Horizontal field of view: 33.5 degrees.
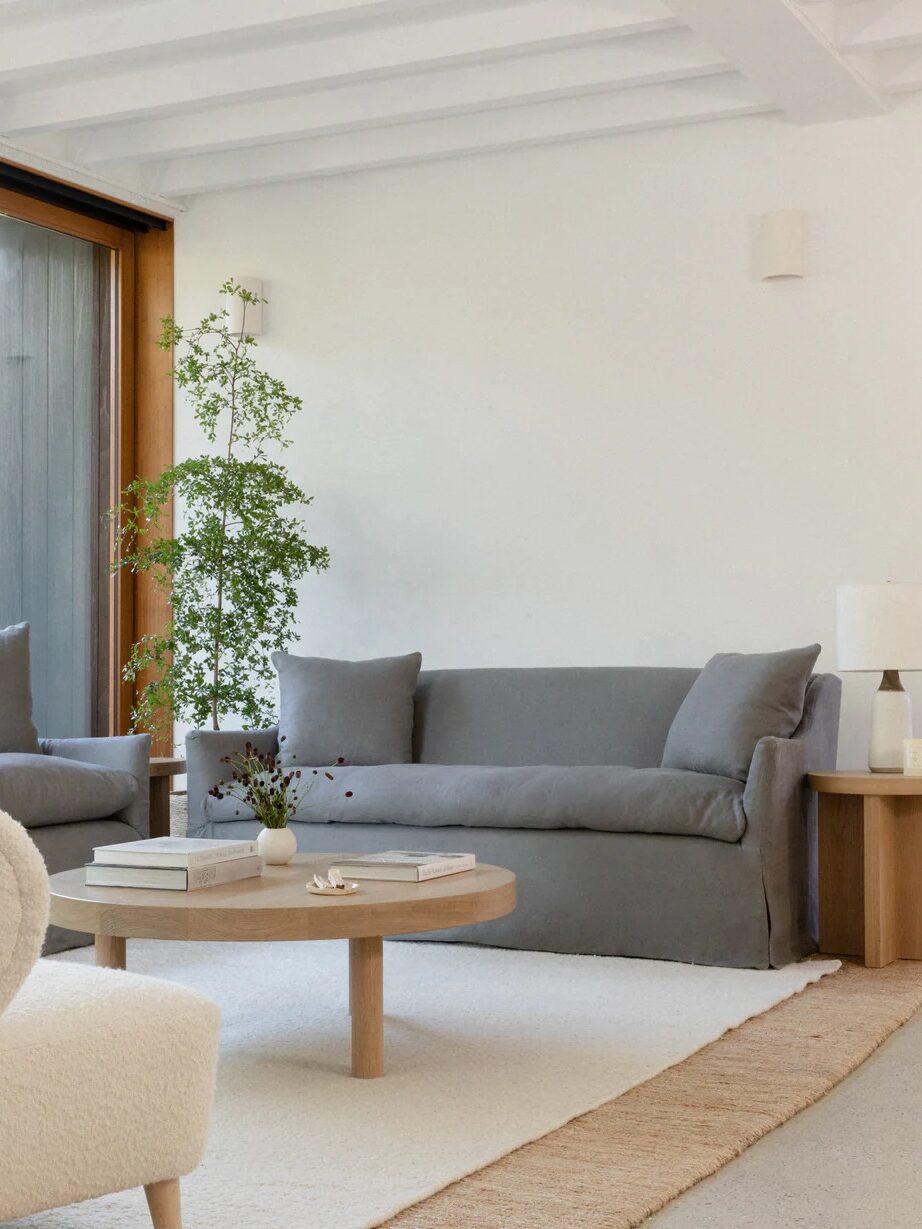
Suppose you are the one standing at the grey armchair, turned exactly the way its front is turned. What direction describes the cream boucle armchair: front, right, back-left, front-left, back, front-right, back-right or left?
front-right

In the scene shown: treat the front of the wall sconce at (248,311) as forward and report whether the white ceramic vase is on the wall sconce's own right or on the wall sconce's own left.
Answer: on the wall sconce's own left

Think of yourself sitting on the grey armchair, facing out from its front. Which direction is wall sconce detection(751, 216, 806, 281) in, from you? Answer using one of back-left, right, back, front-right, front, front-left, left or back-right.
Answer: front-left

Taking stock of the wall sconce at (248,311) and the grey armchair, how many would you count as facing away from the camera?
0

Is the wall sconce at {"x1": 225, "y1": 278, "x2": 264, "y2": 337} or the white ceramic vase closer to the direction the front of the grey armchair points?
the white ceramic vase

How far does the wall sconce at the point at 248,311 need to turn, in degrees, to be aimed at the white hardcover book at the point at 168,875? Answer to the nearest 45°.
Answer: approximately 45° to its left

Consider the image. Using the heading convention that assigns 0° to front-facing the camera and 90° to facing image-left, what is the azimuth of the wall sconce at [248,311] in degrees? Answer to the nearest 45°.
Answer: approximately 45°

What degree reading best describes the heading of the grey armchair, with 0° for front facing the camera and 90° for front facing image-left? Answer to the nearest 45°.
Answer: approximately 315°

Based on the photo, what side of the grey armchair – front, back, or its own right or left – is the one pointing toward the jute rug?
front

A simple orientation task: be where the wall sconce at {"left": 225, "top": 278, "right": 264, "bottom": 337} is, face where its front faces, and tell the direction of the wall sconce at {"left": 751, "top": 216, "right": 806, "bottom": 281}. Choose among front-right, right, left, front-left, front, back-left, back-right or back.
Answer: left

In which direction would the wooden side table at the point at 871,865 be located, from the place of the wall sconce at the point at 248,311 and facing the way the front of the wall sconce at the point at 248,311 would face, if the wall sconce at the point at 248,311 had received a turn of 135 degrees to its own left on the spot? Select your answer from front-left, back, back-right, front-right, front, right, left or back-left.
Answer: front-right

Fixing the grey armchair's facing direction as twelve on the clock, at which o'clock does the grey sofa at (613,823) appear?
The grey sofa is roughly at 11 o'clock from the grey armchair.

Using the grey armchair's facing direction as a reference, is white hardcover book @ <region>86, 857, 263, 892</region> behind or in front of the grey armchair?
in front

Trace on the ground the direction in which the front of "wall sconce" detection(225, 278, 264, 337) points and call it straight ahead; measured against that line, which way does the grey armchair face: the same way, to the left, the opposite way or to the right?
to the left

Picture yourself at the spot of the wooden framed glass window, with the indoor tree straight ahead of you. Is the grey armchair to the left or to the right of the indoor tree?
right

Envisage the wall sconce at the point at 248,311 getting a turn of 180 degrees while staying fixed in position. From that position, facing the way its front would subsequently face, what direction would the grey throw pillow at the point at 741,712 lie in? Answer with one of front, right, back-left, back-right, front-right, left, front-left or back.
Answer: right

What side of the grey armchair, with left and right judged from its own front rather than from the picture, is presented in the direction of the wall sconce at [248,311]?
left

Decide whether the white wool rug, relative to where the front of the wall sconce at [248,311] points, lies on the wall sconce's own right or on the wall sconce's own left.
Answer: on the wall sconce's own left
